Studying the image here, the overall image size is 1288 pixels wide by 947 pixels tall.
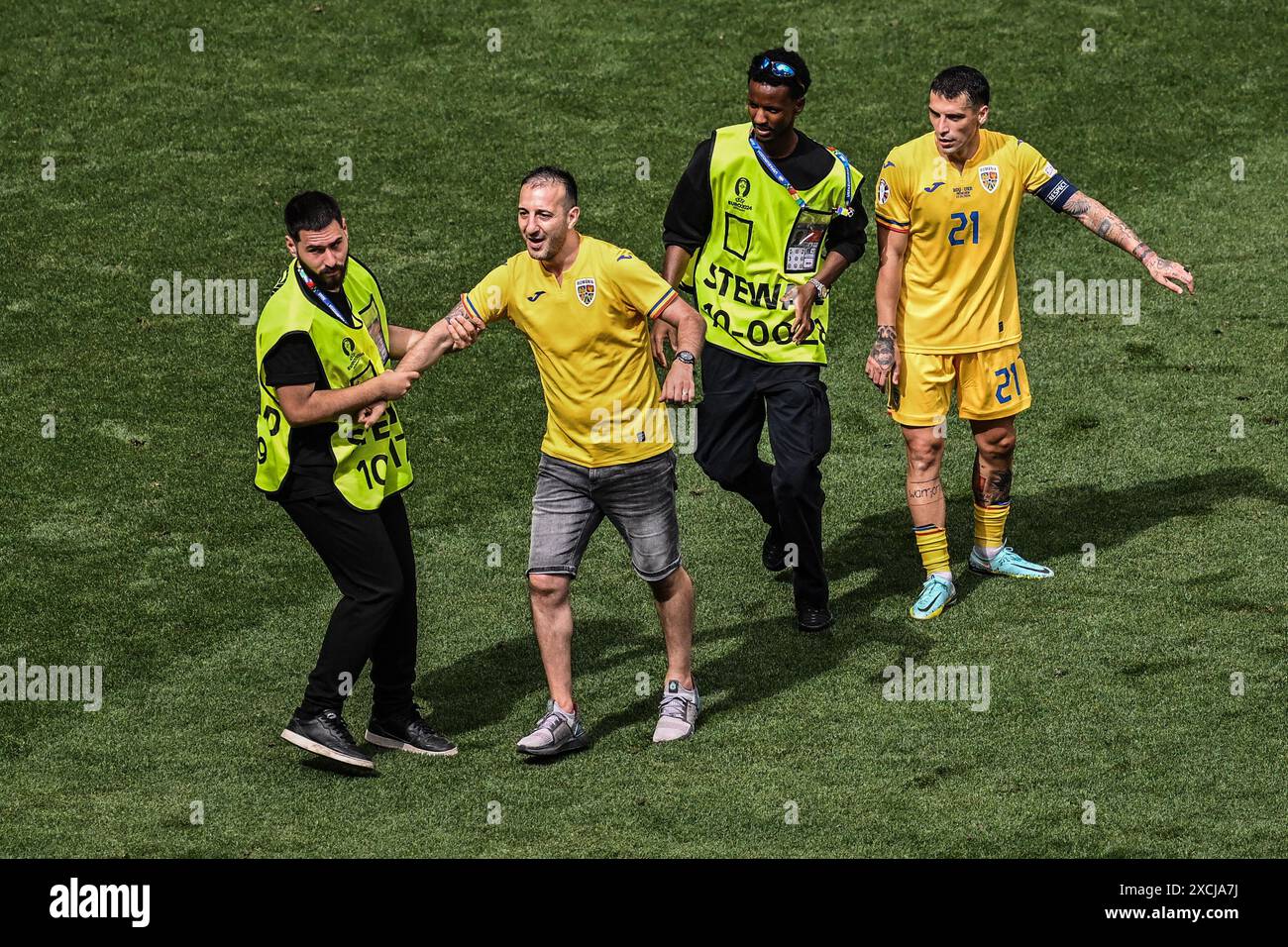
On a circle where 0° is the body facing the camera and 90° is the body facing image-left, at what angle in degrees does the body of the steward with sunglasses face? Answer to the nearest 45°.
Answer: approximately 0°
